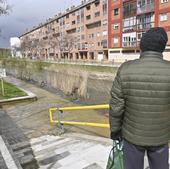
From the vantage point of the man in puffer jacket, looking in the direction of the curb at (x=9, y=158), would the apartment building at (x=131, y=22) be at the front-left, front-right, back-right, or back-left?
front-right

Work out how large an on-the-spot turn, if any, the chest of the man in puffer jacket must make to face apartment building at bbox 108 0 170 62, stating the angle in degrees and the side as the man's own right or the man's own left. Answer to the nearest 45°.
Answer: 0° — they already face it

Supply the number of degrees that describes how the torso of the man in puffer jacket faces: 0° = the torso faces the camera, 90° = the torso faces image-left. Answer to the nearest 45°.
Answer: approximately 180°

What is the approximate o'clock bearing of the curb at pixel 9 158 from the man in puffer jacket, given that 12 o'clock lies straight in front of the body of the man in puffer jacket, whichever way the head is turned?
The curb is roughly at 10 o'clock from the man in puffer jacket.

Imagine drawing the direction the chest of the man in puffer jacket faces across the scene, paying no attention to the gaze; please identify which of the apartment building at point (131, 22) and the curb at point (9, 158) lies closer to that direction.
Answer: the apartment building

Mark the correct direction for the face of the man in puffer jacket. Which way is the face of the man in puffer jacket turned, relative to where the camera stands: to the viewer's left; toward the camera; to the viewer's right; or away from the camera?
away from the camera

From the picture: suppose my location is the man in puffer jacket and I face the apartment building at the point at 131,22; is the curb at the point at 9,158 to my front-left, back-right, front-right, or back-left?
front-left
